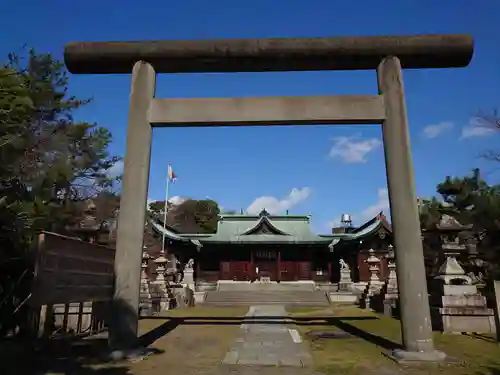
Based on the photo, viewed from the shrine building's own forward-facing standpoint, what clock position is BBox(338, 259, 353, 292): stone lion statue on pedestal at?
The stone lion statue on pedestal is roughly at 10 o'clock from the shrine building.

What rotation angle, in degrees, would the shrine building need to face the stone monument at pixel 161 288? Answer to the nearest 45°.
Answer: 0° — it already faces it

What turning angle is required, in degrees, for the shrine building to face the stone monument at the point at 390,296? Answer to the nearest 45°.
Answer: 0° — it already faces it

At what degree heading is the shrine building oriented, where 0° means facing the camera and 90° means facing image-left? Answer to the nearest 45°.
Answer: approximately 0°

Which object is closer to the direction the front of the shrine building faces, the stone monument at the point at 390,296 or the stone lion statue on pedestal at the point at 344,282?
the stone monument

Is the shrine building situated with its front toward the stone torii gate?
yes

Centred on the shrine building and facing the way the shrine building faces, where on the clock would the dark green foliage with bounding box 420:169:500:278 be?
The dark green foliage is roughly at 10 o'clock from the shrine building.

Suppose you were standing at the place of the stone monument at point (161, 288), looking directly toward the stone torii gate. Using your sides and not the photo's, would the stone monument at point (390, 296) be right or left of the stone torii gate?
left

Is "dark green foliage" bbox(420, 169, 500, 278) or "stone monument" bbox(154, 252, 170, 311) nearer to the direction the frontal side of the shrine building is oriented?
the stone monument
